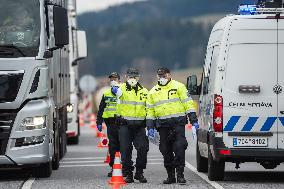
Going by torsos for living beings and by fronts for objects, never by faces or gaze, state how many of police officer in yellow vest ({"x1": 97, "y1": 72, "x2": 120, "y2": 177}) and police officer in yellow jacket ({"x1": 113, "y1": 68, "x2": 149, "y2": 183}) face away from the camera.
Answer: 0

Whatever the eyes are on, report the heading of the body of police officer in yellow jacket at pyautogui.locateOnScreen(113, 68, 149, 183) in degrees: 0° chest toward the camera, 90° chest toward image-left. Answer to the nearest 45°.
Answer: approximately 0°

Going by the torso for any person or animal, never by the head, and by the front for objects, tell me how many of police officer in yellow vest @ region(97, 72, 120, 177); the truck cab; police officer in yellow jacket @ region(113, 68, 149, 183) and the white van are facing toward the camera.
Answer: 3

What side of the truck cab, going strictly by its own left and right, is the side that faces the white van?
left

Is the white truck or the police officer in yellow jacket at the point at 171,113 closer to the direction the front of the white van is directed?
the white truck

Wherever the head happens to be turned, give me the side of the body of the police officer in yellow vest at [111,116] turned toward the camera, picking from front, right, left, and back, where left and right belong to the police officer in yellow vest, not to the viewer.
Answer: front

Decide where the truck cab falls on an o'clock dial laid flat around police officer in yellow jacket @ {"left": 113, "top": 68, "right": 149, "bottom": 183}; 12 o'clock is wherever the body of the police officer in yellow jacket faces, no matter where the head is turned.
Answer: The truck cab is roughly at 3 o'clock from the police officer in yellow jacket.

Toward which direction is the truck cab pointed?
toward the camera

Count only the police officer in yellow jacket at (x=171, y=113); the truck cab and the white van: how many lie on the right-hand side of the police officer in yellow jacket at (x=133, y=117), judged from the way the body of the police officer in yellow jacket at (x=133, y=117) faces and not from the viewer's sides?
1
